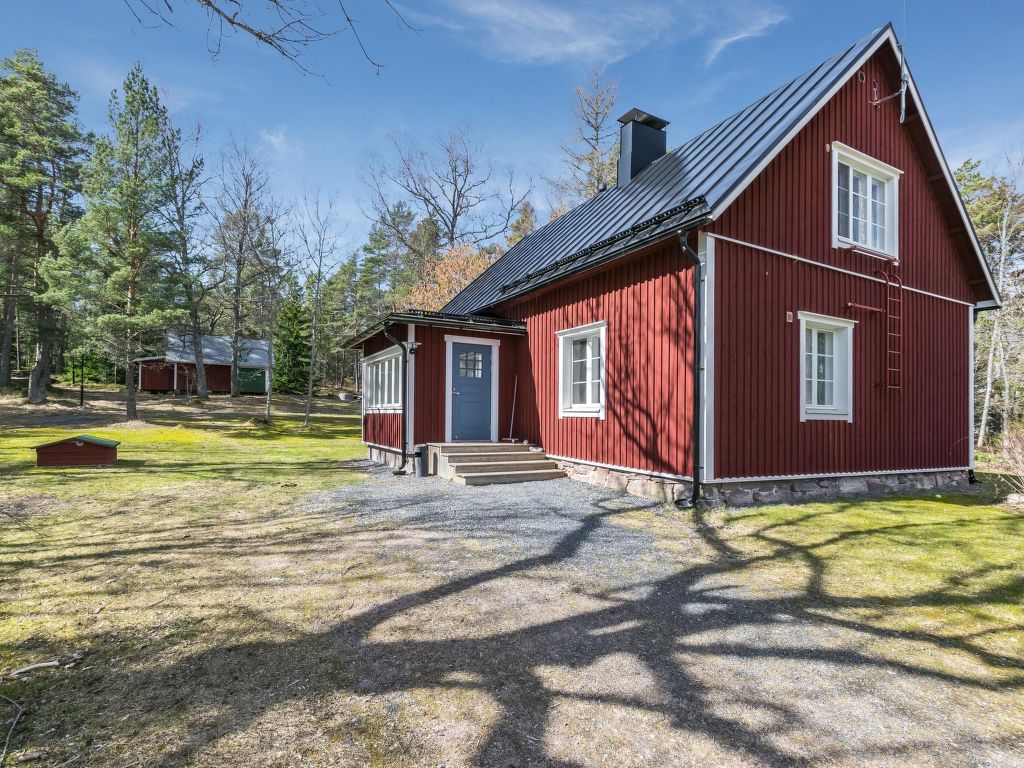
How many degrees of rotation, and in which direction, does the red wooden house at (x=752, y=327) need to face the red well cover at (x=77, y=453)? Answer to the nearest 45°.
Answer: approximately 45° to its right

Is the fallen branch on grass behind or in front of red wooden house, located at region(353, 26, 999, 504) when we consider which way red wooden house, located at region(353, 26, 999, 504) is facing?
in front

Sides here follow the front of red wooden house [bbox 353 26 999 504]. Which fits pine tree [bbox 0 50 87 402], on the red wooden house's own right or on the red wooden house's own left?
on the red wooden house's own right

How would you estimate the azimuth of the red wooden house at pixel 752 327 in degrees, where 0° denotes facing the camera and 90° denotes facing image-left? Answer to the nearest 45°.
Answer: approximately 45°

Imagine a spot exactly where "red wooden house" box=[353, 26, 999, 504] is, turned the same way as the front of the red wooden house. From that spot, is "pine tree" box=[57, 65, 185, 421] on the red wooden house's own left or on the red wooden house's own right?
on the red wooden house's own right

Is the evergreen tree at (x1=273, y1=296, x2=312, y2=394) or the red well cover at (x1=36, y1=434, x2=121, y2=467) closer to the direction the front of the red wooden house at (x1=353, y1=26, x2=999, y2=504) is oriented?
the red well cover

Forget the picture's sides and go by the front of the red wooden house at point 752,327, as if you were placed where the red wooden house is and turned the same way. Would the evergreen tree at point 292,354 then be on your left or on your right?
on your right

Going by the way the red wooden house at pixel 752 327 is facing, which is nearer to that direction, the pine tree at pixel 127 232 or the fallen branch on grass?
the fallen branch on grass
